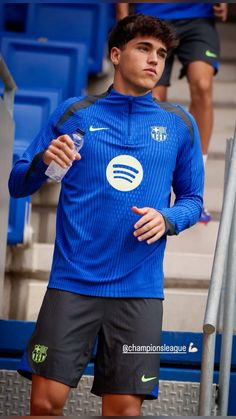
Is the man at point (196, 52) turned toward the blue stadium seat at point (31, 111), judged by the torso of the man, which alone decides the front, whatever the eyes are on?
no

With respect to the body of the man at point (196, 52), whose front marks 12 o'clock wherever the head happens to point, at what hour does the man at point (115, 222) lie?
the man at point (115, 222) is roughly at 12 o'clock from the man at point (196, 52).

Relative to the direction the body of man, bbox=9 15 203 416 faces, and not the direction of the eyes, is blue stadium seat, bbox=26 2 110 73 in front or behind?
behind

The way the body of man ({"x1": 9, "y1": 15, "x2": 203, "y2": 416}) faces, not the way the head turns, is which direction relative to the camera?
toward the camera

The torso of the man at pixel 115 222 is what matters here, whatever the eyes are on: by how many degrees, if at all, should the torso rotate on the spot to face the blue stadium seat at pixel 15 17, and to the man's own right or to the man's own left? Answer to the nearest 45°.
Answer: approximately 180°

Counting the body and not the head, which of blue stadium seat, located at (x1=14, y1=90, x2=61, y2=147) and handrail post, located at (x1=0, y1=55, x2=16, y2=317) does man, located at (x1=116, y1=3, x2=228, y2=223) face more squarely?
the handrail post

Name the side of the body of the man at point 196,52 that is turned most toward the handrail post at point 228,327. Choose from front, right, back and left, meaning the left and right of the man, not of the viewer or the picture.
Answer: front

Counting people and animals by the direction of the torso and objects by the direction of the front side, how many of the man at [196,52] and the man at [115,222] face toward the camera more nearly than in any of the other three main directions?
2

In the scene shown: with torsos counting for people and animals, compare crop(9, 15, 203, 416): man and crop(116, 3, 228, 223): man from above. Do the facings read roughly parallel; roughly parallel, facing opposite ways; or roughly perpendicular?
roughly parallel

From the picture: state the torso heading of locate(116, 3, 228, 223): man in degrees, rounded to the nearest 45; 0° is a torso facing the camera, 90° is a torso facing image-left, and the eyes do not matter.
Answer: approximately 0°

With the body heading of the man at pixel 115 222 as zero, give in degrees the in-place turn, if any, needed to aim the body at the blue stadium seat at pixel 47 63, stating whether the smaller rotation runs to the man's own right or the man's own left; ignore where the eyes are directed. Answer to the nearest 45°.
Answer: approximately 180°

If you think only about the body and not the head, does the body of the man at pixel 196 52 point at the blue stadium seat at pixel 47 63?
no
